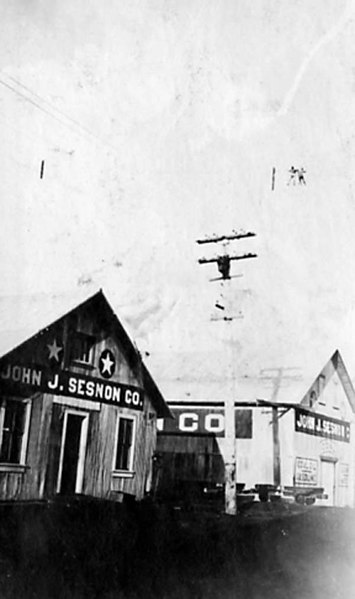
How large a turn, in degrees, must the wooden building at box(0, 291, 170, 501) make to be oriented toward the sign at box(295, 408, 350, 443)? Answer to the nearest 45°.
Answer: approximately 45° to its left

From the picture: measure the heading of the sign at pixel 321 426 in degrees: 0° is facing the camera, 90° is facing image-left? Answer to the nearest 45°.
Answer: approximately 315°

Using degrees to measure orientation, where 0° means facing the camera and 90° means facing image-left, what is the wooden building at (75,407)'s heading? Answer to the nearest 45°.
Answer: approximately 315°

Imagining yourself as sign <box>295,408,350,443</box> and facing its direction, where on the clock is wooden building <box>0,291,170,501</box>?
The wooden building is roughly at 3 o'clock from the sign.
